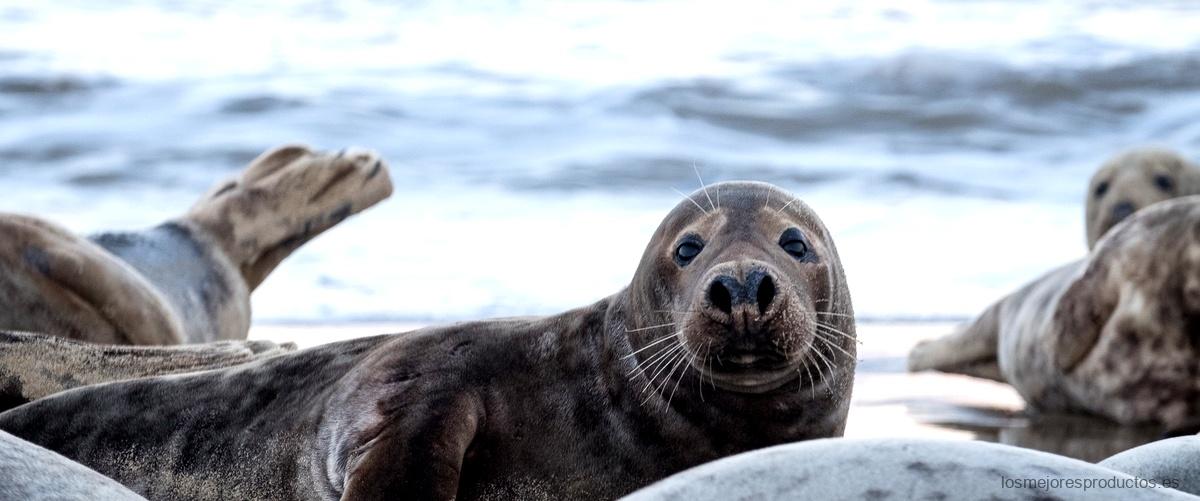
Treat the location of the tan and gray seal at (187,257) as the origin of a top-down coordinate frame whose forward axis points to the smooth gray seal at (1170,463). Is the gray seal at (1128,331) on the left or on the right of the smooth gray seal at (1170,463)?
left
